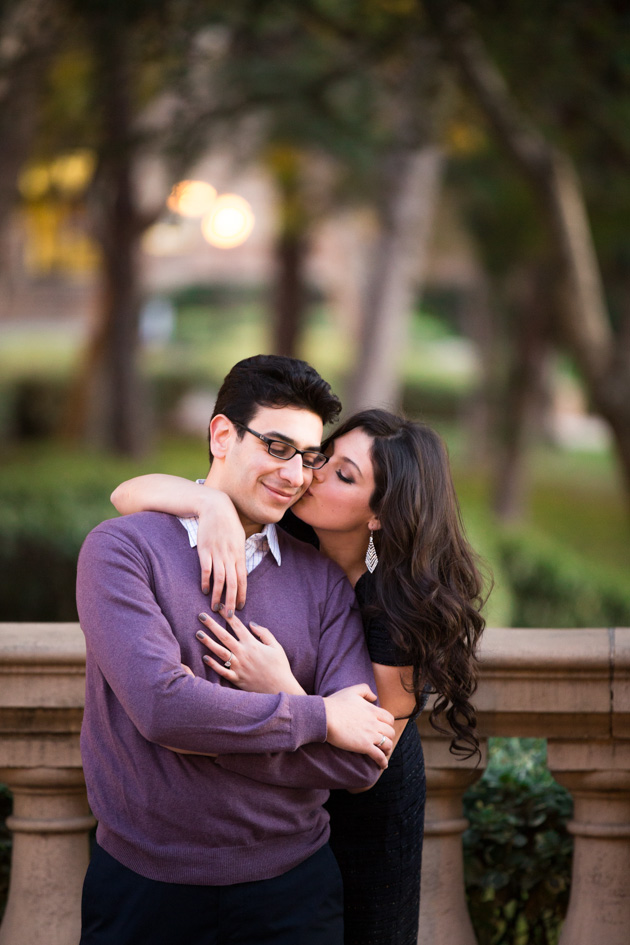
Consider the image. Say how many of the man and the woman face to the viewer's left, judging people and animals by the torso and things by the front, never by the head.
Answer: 1

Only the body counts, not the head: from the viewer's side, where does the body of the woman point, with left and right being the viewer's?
facing to the left of the viewer

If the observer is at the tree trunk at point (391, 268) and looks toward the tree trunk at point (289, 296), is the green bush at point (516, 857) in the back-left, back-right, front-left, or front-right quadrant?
back-left

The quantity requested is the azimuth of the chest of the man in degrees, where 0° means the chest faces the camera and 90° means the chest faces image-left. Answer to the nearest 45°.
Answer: approximately 315°

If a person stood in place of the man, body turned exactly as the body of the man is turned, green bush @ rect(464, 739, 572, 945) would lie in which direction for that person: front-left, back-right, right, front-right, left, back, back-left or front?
left

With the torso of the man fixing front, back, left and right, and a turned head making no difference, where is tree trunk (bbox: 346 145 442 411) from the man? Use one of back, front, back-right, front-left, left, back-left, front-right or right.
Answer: back-left

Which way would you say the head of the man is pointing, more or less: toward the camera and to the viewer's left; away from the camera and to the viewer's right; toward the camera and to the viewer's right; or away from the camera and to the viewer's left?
toward the camera and to the viewer's right

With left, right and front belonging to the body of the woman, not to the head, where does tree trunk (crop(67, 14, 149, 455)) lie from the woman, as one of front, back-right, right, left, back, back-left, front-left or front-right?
right
